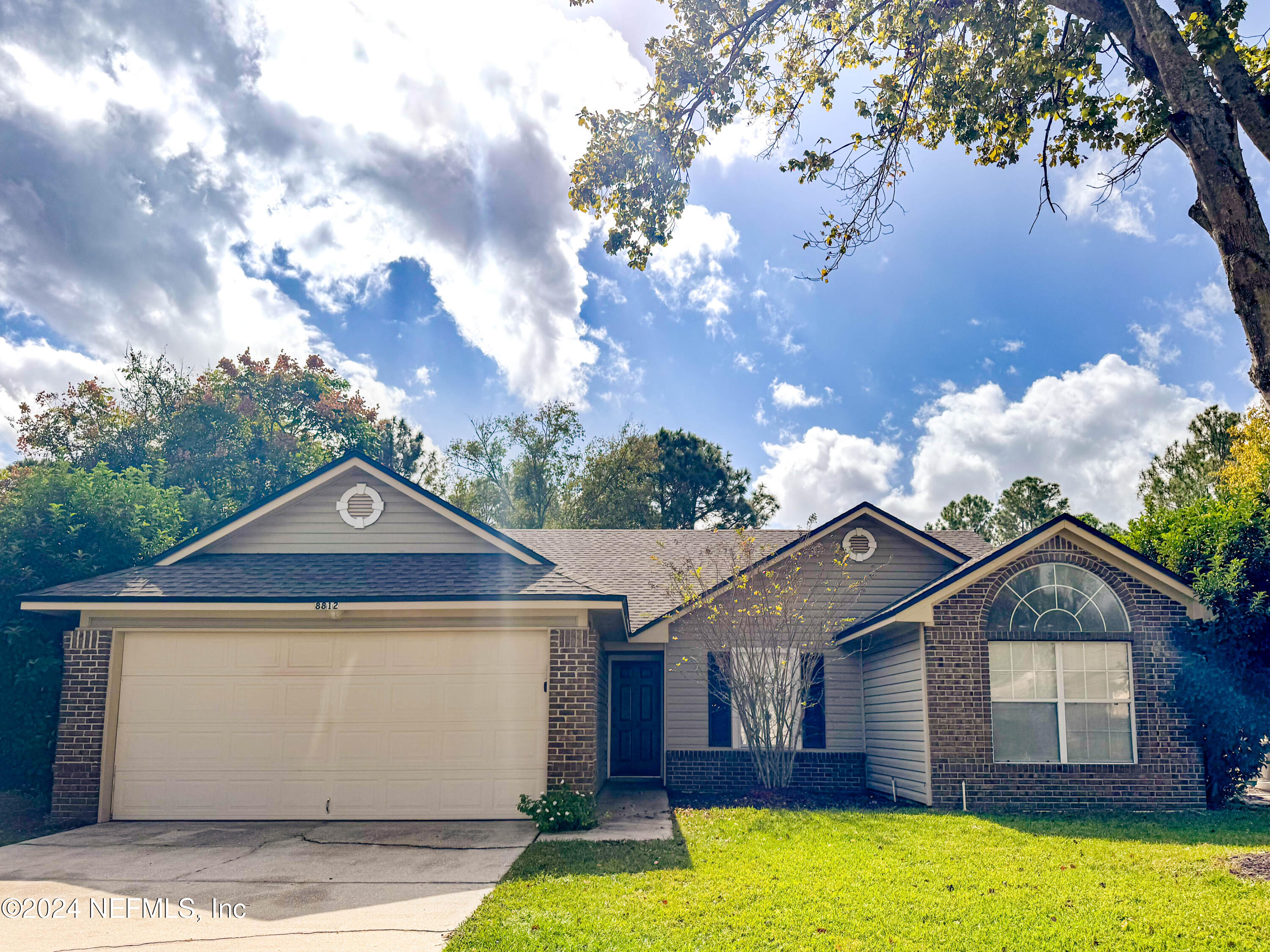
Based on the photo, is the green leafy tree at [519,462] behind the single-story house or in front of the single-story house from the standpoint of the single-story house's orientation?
behind

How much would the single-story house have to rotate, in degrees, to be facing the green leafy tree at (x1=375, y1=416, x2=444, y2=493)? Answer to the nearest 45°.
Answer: approximately 180°

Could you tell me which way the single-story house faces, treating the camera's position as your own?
facing the viewer

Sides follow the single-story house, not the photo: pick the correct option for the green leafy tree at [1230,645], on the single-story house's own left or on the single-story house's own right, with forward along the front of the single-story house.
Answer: on the single-story house's own left

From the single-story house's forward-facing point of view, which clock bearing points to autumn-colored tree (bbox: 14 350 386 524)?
The autumn-colored tree is roughly at 5 o'clock from the single-story house.

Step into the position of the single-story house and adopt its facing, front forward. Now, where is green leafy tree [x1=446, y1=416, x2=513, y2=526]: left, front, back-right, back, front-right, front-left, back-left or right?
back

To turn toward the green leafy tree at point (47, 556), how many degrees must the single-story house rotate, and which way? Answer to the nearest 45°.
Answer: approximately 90° to its right

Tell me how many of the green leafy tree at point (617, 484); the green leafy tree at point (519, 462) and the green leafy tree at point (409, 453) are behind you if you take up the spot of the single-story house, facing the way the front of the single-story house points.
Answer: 3

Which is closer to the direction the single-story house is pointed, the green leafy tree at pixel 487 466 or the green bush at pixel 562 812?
the green bush

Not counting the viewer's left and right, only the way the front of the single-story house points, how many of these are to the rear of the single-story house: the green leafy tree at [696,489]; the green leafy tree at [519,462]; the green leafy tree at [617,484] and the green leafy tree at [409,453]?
4

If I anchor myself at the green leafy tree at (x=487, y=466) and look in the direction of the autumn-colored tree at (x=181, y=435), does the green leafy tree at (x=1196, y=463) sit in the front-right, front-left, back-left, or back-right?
back-left

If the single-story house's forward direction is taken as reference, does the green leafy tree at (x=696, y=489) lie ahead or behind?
behind

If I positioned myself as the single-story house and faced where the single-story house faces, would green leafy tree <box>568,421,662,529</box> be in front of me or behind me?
behind
